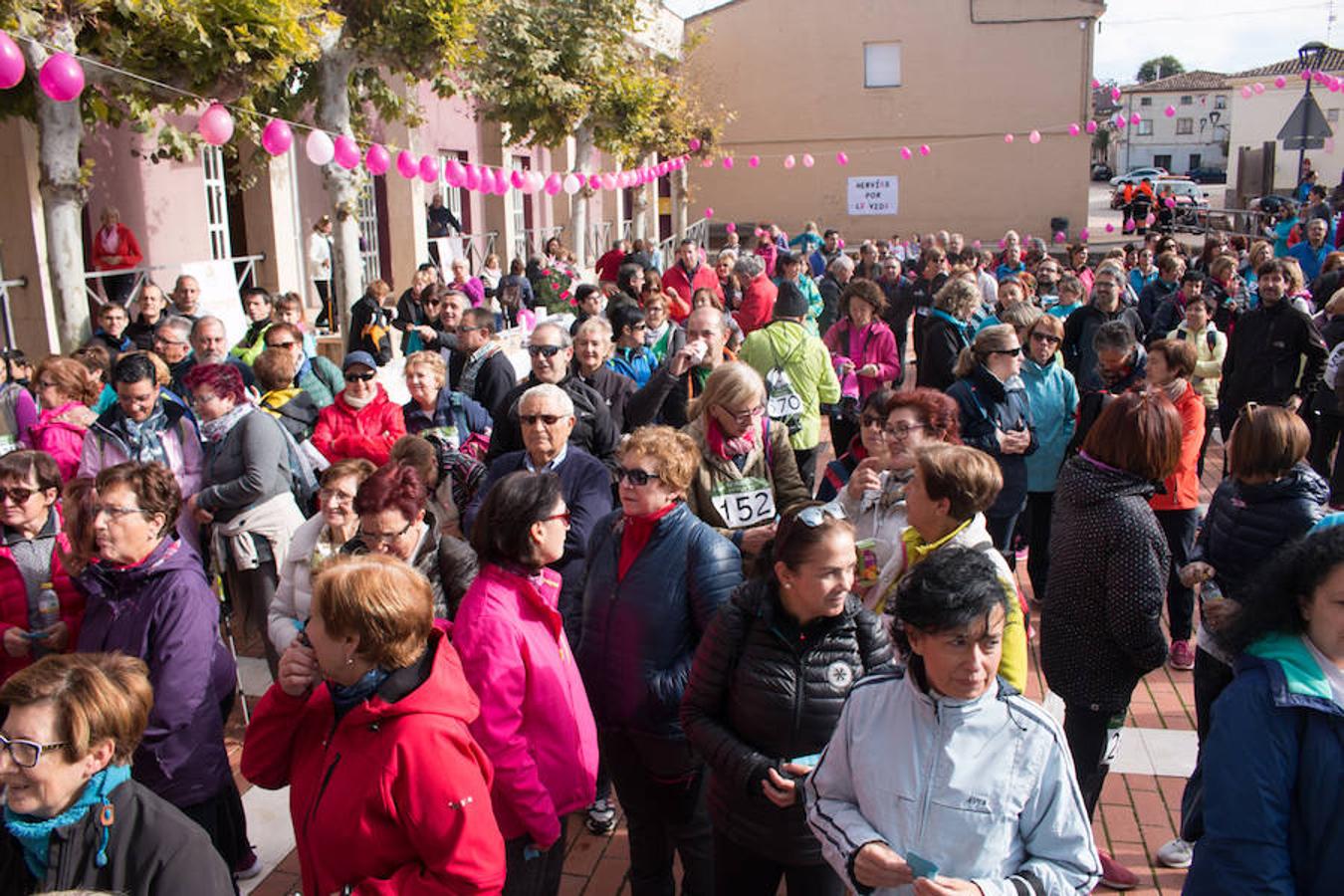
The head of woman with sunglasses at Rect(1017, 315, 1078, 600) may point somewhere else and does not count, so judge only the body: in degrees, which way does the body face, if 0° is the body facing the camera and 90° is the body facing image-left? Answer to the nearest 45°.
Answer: approximately 0°

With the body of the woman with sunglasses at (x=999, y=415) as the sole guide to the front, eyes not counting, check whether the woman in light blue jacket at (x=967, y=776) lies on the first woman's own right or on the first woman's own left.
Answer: on the first woman's own right

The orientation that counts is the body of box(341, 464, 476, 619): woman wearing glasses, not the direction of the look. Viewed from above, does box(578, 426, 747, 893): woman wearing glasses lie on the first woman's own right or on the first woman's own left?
on the first woman's own left

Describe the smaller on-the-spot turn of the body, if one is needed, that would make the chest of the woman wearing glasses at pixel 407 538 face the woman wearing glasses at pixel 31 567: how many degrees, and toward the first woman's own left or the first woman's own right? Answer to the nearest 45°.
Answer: approximately 90° to the first woman's own right

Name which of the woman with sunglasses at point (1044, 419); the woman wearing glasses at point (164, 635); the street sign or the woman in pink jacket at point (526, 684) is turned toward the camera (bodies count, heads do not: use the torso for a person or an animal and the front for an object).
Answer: the woman with sunglasses
